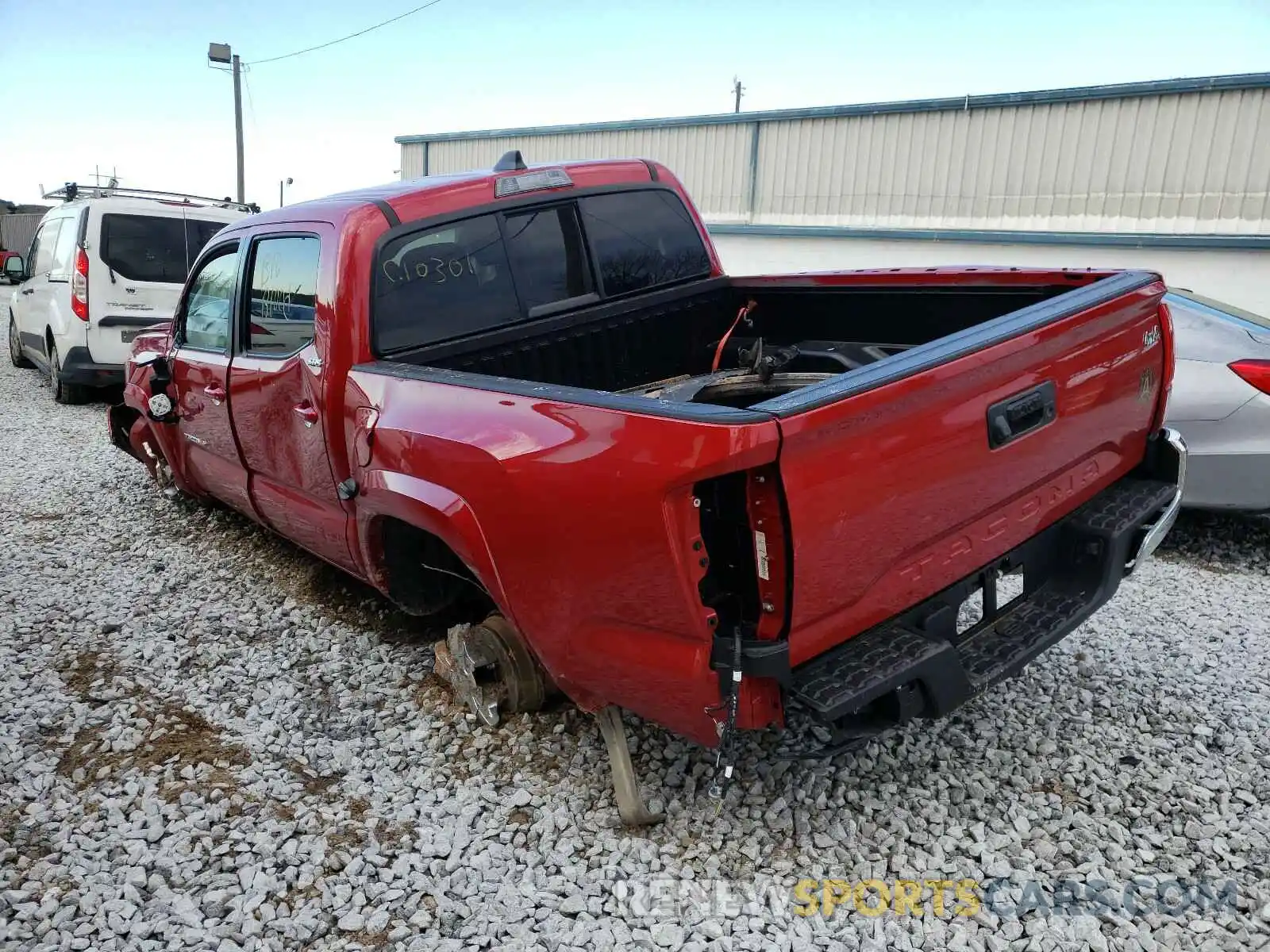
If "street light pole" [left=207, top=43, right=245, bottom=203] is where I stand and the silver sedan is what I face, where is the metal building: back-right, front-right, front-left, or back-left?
front-left

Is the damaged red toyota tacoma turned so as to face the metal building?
no

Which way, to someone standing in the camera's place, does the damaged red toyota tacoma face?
facing away from the viewer and to the left of the viewer

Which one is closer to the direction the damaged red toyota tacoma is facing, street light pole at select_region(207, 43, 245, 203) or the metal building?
the street light pole

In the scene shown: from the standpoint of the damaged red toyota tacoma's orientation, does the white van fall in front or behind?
in front

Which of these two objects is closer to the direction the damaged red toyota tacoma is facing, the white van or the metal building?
the white van

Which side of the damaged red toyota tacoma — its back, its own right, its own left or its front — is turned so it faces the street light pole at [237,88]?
front

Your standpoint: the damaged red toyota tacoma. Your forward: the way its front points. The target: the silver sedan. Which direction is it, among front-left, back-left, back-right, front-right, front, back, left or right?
right
